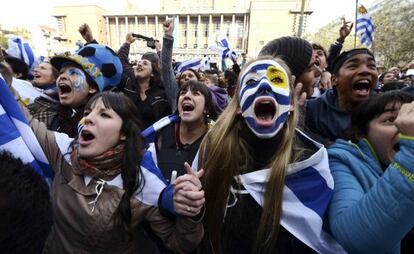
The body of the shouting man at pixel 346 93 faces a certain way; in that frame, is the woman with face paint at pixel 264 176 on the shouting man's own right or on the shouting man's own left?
on the shouting man's own right

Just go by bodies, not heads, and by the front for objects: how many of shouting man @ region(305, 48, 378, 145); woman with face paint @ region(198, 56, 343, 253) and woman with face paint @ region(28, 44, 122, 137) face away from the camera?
0

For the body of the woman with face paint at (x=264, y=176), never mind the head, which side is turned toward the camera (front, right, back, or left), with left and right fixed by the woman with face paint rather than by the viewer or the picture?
front

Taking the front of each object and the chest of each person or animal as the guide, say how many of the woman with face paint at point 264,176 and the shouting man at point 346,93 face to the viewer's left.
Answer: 0

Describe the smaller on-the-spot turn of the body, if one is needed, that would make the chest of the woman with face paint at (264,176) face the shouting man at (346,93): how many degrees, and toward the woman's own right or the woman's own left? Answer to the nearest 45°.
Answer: approximately 135° to the woman's own left

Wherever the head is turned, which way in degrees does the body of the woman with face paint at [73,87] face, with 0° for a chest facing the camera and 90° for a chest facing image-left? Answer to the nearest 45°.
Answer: approximately 45°

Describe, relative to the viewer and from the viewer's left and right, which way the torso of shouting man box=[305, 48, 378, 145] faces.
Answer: facing the viewer and to the right of the viewer

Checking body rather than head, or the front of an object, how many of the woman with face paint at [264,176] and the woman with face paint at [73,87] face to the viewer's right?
0

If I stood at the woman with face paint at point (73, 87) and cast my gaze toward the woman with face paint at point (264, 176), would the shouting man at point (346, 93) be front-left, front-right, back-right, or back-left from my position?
front-left

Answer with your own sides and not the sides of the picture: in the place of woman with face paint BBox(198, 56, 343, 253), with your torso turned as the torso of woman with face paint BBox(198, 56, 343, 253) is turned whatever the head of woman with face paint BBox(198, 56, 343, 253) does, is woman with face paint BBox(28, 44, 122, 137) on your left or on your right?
on your right

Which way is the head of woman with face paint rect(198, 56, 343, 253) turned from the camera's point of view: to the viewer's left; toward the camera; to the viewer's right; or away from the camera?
toward the camera

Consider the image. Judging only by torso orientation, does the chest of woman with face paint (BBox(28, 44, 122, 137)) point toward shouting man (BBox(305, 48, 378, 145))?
no

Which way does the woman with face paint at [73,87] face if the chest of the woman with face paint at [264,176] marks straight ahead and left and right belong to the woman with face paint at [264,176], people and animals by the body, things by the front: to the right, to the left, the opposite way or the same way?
the same way

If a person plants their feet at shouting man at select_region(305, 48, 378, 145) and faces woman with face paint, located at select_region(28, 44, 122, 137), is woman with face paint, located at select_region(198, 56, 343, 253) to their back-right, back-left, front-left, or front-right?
front-left

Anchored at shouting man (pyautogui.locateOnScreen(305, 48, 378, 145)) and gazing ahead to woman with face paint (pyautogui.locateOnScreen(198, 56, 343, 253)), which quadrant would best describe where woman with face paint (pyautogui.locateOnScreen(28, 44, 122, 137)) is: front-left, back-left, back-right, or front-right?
front-right

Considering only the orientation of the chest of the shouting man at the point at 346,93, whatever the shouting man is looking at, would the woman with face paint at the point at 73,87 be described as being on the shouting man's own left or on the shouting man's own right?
on the shouting man's own right

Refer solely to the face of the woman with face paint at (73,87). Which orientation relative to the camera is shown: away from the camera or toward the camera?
toward the camera
